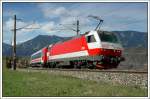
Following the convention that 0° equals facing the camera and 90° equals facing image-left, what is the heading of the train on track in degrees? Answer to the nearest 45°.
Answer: approximately 315°
